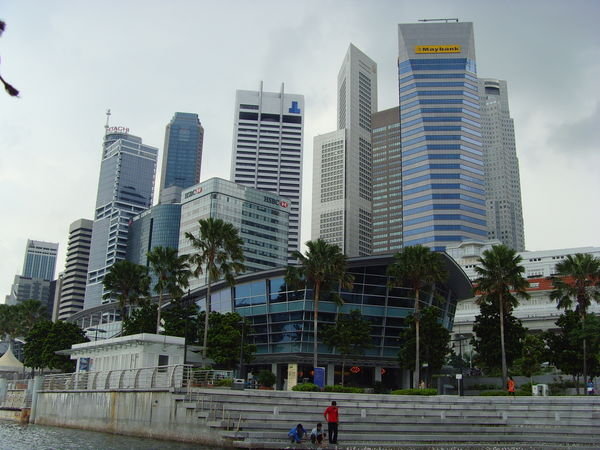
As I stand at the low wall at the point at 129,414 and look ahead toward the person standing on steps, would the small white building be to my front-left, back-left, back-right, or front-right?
back-left

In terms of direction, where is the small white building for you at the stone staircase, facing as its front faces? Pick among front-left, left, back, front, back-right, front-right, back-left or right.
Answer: back-right

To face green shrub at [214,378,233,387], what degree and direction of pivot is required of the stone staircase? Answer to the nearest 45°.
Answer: approximately 90° to its right

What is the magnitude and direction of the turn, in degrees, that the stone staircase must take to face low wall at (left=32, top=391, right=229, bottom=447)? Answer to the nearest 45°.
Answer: approximately 90° to its right

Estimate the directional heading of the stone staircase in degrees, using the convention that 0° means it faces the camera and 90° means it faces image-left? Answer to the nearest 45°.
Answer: approximately 0°
